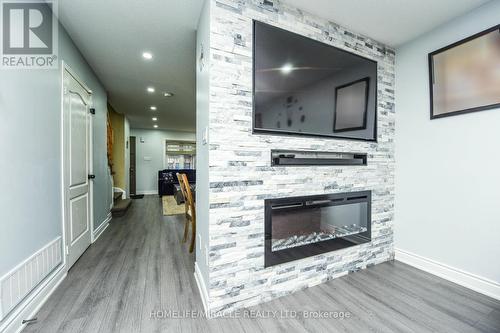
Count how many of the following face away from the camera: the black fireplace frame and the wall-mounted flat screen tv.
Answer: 0

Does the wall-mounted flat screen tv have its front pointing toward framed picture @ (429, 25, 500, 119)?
no

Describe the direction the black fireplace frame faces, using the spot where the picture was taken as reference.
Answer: facing the viewer and to the right of the viewer

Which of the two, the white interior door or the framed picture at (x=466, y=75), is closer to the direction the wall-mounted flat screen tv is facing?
the framed picture

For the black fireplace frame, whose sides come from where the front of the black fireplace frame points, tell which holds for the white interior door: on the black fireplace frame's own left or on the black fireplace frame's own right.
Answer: on the black fireplace frame's own right

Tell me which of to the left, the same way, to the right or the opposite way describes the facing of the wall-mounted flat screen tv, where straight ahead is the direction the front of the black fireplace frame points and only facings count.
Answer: the same way

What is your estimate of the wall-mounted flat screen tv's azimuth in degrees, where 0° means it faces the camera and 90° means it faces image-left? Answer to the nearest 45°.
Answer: approximately 315°

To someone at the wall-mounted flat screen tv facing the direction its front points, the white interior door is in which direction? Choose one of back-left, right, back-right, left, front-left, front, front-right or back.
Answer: back-right
